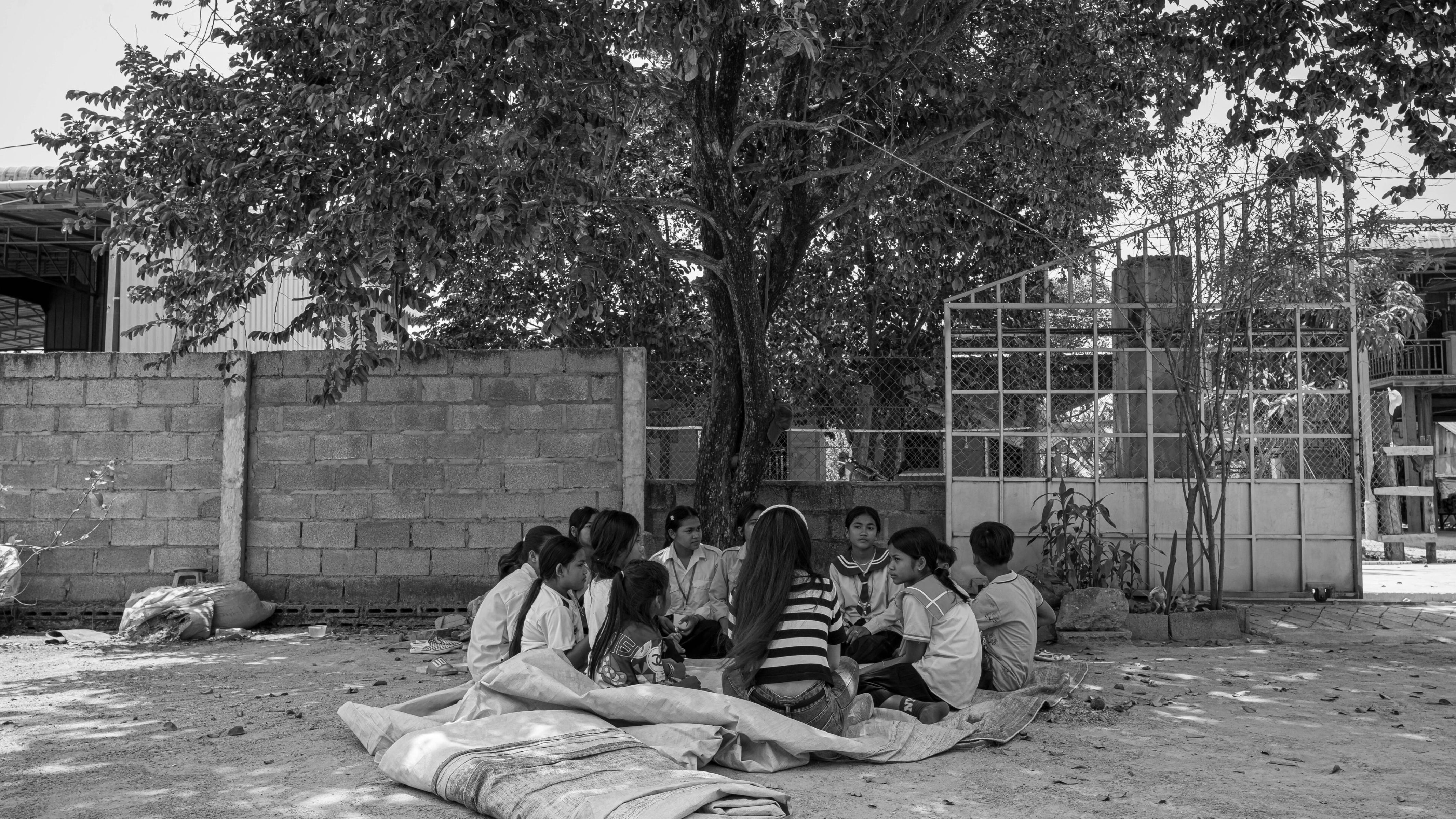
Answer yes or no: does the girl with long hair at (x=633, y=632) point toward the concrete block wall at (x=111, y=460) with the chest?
no

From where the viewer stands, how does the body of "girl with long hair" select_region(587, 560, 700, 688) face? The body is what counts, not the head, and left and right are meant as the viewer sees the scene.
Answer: facing away from the viewer and to the right of the viewer

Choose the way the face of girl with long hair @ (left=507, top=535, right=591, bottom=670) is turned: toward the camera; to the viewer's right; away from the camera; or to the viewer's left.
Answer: to the viewer's right

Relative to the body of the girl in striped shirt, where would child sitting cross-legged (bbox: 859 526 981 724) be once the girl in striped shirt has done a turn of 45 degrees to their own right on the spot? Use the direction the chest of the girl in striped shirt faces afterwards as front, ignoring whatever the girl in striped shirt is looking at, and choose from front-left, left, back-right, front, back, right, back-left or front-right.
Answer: front

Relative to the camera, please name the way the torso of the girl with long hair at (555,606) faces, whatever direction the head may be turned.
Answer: to the viewer's right

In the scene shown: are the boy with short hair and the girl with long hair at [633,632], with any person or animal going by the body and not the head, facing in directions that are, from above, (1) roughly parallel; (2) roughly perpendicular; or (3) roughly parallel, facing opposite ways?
roughly perpendicular

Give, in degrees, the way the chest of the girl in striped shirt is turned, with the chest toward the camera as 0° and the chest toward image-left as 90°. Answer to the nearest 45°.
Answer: approximately 180°

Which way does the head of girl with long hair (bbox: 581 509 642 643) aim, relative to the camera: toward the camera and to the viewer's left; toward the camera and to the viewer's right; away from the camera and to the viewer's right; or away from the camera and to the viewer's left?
away from the camera and to the viewer's right

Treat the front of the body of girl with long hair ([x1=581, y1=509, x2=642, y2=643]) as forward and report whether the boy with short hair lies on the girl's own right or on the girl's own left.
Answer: on the girl's own right

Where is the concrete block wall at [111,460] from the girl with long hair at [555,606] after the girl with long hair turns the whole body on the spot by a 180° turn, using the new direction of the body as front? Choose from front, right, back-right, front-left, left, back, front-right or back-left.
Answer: front-right

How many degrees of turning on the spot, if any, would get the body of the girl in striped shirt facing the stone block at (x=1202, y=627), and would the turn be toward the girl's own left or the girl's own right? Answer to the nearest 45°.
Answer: approximately 45° to the girl's own right

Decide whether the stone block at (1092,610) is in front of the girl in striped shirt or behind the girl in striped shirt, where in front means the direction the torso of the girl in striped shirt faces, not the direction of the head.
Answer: in front

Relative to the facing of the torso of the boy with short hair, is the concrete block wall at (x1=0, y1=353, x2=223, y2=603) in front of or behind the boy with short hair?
in front

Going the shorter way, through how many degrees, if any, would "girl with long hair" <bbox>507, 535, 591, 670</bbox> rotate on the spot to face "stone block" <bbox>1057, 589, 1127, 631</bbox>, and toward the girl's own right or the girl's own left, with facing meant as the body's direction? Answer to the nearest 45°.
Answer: approximately 45° to the girl's own left

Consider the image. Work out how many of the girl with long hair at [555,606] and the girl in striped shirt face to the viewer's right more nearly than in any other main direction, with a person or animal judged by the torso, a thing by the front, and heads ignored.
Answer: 1

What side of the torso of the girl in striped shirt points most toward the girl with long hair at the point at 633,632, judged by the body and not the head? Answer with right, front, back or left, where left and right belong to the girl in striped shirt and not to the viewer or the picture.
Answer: left

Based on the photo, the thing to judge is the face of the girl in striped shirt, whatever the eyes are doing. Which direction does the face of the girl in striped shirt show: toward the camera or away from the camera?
away from the camera
